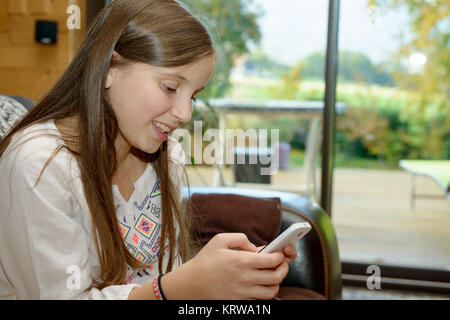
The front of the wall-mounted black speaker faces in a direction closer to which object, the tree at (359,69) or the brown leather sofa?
the brown leather sofa

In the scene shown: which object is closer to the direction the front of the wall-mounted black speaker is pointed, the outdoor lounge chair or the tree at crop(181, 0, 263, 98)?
the outdoor lounge chair
